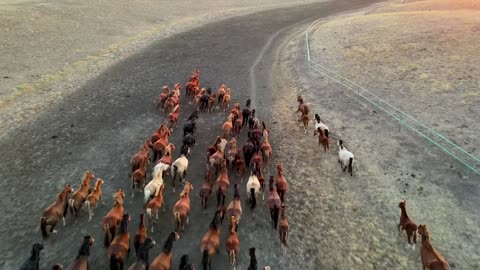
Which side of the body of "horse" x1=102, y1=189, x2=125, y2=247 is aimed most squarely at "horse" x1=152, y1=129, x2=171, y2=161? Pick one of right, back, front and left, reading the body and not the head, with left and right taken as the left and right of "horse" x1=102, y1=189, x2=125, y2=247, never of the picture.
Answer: front

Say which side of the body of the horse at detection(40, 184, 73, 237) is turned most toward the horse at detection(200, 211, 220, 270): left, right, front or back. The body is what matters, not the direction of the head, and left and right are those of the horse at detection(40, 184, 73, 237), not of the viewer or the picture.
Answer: right

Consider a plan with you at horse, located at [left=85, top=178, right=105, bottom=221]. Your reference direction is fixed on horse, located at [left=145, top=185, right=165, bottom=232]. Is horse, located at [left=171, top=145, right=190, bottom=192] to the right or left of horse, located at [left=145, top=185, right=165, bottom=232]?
left

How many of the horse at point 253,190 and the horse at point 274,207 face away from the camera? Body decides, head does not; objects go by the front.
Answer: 2

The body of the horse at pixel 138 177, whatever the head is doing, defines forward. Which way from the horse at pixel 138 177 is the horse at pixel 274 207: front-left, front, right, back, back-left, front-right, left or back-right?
right

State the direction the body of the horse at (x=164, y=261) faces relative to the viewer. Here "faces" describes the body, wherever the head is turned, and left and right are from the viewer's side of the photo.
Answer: facing away from the viewer and to the right of the viewer

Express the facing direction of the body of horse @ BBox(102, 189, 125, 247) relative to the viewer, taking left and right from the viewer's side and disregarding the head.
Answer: facing away from the viewer and to the right of the viewer

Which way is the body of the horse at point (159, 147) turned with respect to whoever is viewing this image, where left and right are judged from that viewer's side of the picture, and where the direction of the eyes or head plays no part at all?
facing away from the viewer and to the right of the viewer

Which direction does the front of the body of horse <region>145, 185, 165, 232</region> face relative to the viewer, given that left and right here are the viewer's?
facing away from the viewer and to the right of the viewer

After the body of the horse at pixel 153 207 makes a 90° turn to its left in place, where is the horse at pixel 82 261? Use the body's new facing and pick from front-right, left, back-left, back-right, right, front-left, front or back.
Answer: left

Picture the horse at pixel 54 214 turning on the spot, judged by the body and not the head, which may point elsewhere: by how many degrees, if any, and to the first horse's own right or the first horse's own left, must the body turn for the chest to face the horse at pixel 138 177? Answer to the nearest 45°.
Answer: approximately 45° to the first horse's own right

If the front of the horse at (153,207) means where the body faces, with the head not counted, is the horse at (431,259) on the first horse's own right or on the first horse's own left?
on the first horse's own right

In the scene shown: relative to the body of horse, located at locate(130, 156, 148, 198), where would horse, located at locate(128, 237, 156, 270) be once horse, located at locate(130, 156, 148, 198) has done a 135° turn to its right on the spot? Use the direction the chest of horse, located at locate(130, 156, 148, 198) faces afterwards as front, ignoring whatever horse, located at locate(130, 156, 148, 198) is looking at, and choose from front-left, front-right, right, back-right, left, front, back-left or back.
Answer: front

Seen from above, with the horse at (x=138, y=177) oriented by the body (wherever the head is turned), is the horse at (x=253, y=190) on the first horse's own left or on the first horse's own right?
on the first horse's own right

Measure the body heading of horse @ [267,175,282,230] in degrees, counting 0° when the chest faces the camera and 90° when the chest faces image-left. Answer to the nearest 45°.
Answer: approximately 180°

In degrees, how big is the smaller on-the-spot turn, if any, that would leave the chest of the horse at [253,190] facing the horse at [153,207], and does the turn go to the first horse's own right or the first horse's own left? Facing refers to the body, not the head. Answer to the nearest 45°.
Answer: approximately 90° to the first horse's own left

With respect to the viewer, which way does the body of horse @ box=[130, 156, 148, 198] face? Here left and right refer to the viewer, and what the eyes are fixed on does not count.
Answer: facing away from the viewer and to the right of the viewer
